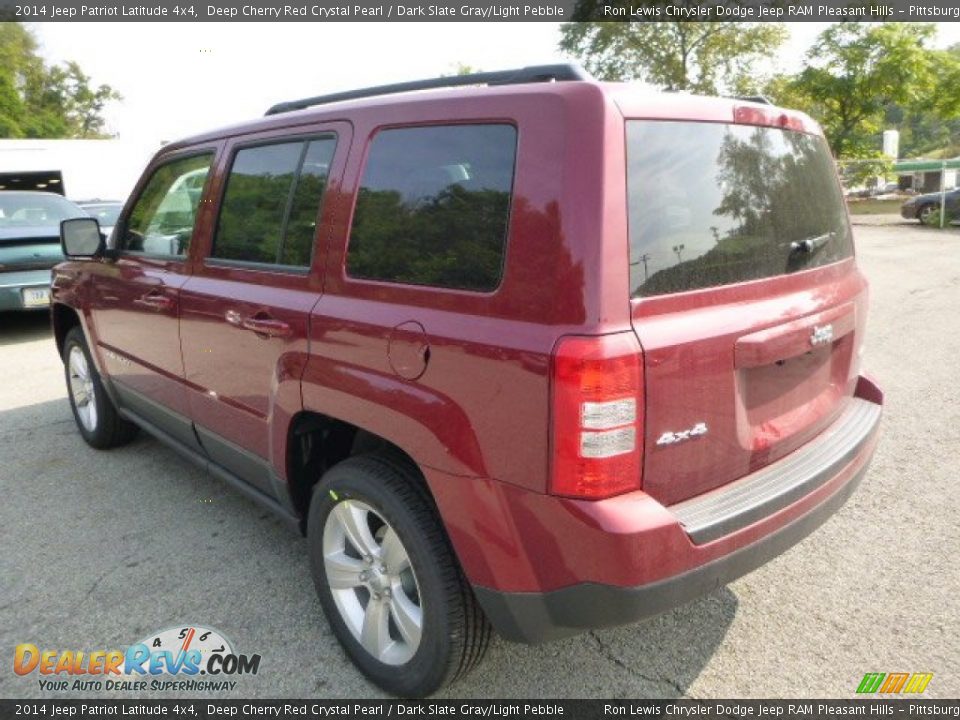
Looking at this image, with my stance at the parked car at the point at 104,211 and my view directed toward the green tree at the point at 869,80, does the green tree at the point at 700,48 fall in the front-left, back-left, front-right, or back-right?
front-left

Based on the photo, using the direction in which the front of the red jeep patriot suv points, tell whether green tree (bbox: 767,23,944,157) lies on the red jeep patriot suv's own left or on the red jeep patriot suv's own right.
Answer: on the red jeep patriot suv's own right

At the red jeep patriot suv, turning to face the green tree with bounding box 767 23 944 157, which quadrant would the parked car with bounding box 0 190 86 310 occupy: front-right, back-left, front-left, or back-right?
front-left

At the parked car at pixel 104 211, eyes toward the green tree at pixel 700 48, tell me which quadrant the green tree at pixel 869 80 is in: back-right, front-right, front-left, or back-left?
front-right

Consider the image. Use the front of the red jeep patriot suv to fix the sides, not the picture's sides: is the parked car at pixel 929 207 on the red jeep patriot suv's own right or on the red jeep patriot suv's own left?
on the red jeep patriot suv's own right

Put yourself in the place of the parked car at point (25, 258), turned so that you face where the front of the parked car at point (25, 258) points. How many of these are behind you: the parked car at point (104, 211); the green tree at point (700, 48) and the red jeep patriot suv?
1

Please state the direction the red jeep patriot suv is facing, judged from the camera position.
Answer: facing away from the viewer and to the left of the viewer

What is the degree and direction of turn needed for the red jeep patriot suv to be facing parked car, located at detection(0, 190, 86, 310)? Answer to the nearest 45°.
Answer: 0° — it already faces it

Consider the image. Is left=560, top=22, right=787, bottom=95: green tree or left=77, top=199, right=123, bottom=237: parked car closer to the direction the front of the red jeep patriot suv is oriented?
the parked car

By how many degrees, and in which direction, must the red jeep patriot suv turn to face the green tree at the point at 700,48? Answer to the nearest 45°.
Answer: approximately 45° to its right

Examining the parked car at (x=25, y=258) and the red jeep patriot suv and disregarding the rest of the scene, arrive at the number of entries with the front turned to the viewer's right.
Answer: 0

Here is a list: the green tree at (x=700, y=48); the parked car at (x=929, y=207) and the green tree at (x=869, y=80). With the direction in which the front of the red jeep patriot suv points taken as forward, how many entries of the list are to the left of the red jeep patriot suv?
0
